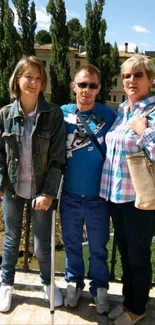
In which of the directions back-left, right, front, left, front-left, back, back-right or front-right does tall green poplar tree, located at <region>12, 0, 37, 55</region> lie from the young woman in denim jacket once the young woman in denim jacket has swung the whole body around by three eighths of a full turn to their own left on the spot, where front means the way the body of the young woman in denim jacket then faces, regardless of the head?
front-left

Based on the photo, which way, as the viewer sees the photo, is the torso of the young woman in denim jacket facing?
toward the camera

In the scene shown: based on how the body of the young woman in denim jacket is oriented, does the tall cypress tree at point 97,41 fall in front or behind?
behind

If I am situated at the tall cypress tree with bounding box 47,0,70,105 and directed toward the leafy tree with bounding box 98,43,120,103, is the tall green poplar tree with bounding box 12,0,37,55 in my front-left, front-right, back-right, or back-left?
back-left

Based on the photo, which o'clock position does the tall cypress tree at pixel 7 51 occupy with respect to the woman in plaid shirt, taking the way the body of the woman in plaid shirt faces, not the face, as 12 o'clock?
The tall cypress tree is roughly at 4 o'clock from the woman in plaid shirt.

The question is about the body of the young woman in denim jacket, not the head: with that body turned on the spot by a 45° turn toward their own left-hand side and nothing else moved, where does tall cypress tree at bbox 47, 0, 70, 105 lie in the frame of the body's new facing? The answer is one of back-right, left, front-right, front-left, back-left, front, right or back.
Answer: back-left

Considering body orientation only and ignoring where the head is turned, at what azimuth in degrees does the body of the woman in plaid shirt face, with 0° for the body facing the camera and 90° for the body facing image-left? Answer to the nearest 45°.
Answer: approximately 45°

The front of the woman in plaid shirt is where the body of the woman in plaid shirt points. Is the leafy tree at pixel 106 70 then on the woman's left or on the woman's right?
on the woman's right

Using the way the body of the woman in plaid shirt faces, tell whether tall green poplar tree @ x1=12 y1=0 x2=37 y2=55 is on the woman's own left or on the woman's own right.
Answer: on the woman's own right

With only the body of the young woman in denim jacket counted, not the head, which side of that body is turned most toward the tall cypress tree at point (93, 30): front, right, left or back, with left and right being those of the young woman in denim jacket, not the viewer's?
back

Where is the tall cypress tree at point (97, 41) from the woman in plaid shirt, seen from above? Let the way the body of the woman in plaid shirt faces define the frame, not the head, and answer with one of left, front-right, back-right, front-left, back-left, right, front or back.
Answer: back-right

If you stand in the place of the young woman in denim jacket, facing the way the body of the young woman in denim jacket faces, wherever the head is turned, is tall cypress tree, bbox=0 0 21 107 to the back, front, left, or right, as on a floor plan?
back

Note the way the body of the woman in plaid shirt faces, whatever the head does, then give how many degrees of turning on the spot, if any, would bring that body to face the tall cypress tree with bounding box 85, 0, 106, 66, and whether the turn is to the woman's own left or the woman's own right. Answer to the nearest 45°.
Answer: approximately 135° to the woman's own right

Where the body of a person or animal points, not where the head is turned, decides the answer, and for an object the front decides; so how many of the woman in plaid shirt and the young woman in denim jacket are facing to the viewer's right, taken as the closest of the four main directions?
0
